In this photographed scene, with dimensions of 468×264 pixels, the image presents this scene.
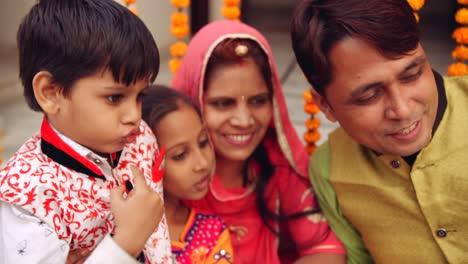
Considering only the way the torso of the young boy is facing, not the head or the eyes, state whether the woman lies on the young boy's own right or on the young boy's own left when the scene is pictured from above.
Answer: on the young boy's own left

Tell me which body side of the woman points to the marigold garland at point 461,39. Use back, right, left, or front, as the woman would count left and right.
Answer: left

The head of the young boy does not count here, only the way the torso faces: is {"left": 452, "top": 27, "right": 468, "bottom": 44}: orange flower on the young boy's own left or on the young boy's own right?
on the young boy's own left

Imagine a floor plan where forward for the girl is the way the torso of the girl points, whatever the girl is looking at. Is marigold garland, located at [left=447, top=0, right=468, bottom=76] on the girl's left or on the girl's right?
on the girl's left

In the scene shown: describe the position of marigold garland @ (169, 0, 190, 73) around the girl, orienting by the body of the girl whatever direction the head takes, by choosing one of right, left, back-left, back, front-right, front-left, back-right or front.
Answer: back-left

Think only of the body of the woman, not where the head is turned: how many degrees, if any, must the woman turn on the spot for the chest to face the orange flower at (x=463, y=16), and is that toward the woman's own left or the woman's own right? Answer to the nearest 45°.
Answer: approximately 90° to the woman's own left

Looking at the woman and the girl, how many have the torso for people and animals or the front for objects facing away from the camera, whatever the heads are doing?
0

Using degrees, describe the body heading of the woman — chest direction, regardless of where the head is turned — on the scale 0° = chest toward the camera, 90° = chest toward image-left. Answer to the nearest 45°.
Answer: approximately 0°

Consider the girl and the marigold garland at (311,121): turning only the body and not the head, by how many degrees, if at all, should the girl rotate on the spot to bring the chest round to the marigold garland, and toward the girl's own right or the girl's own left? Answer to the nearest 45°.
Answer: approximately 90° to the girl's own left

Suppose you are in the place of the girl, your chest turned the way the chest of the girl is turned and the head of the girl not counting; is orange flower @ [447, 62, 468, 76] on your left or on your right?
on your left

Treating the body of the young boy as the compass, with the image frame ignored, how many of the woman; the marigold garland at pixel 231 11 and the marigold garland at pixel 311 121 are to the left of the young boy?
3
